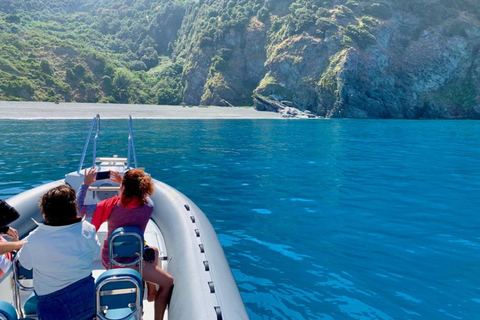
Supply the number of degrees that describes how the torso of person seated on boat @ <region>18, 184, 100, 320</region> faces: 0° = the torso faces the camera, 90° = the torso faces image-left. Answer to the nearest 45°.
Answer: approximately 180°

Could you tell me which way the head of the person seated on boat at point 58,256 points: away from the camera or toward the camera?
away from the camera

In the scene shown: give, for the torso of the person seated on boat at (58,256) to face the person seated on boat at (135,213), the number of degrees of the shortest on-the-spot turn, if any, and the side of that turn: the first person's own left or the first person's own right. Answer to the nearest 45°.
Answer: approximately 45° to the first person's own right

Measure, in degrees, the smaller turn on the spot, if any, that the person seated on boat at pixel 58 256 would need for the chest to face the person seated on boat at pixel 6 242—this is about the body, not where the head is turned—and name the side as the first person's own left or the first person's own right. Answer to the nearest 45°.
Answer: approximately 45° to the first person's own left
